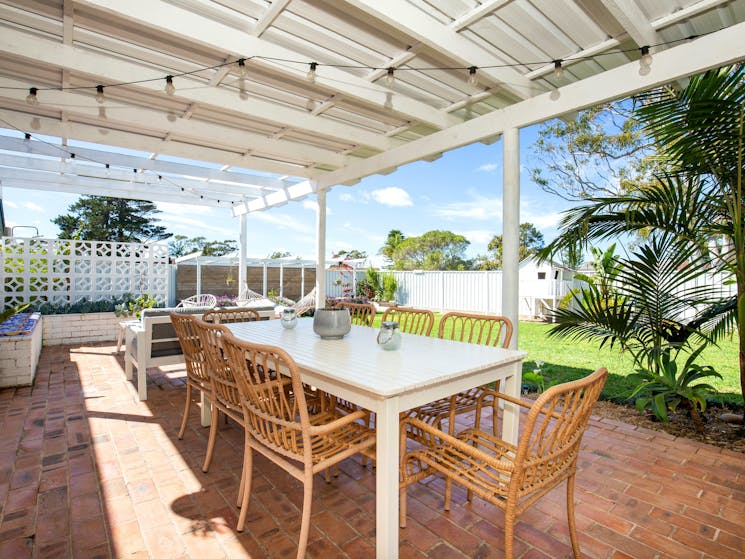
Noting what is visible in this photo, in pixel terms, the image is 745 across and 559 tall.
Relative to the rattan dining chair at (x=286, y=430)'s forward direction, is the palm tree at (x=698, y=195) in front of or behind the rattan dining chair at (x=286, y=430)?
in front

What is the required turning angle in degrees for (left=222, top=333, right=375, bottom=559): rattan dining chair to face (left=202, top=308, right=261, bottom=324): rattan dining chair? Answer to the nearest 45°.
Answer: approximately 45° to its left

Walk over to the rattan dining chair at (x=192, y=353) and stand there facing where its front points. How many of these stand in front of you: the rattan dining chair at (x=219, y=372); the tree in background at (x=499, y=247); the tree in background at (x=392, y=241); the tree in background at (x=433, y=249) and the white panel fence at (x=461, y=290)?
4

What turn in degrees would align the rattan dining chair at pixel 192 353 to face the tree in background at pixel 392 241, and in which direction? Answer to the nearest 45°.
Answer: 0° — it already faces it

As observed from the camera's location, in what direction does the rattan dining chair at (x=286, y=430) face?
facing away from the viewer and to the right of the viewer

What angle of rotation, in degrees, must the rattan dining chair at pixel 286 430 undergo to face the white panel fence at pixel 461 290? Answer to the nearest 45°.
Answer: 0° — it already faces it

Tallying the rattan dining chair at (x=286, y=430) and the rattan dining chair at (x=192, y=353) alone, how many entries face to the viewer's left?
0

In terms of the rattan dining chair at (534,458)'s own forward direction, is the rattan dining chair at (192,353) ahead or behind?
ahead

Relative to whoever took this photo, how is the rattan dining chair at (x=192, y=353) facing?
facing away from the viewer and to the right of the viewer

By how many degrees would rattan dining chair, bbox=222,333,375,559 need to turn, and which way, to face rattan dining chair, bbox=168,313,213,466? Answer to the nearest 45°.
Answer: approximately 90° to its left

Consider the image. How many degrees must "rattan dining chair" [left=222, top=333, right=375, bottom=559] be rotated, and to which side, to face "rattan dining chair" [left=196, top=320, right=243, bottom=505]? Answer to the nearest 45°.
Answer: approximately 90° to its left
